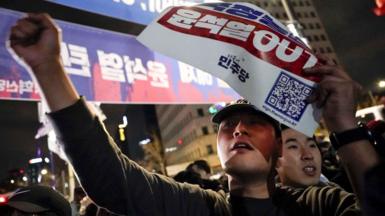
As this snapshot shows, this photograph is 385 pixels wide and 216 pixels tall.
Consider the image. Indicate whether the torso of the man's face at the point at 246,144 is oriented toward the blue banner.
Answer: no

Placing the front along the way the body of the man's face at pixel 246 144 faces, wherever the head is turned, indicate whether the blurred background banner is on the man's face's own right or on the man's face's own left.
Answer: on the man's face's own right

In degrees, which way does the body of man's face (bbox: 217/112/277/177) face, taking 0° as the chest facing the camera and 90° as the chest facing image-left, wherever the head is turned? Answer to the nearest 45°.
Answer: approximately 45°
